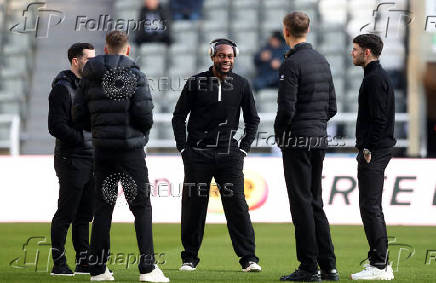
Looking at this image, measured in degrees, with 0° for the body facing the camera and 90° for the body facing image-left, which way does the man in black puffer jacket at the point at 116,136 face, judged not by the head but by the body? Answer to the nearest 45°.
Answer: approximately 180°

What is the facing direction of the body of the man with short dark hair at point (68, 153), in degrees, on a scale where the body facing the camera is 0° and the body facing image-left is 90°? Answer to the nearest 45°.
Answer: approximately 270°

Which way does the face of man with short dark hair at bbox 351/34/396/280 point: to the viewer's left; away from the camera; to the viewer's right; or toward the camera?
to the viewer's left

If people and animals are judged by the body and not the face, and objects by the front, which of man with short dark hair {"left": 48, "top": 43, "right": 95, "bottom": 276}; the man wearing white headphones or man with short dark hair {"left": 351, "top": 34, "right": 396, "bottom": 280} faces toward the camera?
the man wearing white headphones

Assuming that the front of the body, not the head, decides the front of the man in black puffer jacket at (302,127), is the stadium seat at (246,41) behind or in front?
in front

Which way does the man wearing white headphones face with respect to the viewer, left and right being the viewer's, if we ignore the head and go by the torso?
facing the viewer

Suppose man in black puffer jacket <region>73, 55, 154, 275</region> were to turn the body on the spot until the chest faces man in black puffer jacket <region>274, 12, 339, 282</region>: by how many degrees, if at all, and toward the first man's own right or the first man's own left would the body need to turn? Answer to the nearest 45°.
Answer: approximately 90° to the first man's own right

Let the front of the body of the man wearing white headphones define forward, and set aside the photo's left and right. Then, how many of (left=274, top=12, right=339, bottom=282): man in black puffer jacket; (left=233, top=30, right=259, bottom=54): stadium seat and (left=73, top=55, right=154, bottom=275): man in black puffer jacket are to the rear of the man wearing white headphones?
1

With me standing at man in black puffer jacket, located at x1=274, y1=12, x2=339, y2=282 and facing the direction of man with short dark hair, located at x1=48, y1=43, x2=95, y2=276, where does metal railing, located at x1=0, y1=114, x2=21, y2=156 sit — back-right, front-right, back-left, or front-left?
front-right

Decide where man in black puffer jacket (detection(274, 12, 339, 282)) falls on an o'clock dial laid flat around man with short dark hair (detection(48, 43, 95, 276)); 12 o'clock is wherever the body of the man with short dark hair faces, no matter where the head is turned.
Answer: The man in black puffer jacket is roughly at 1 o'clock from the man with short dark hair.

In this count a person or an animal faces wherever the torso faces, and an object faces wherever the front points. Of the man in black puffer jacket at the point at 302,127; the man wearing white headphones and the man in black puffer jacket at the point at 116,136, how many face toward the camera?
1

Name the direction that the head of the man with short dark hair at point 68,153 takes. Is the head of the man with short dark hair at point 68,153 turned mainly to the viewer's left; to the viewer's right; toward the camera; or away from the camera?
to the viewer's right

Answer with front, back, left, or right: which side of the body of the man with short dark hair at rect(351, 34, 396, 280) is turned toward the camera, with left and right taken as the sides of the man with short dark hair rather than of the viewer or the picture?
left

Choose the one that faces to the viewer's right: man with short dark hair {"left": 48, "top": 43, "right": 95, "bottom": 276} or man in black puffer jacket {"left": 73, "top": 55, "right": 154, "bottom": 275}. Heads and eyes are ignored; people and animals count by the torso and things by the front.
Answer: the man with short dark hair
